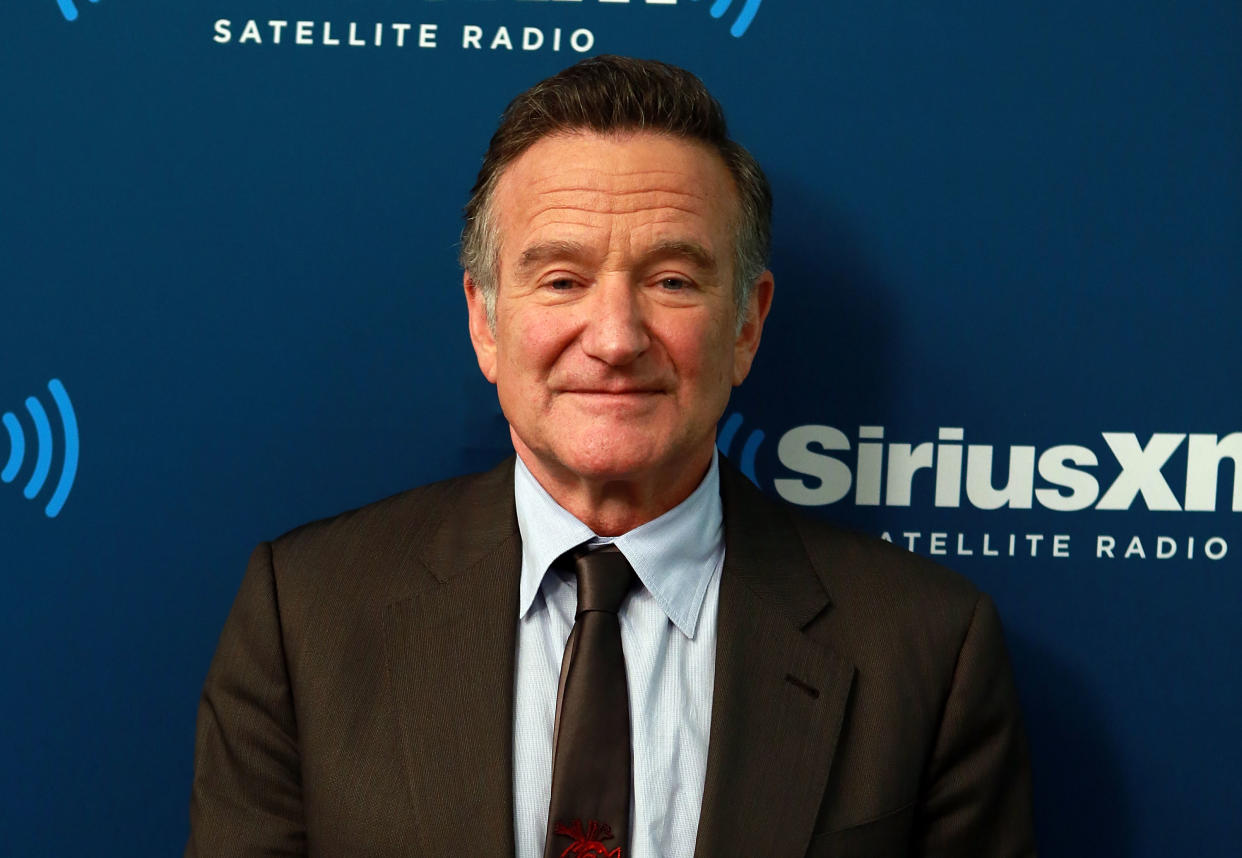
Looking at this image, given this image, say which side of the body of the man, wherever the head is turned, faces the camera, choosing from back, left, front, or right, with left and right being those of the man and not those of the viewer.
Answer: front
